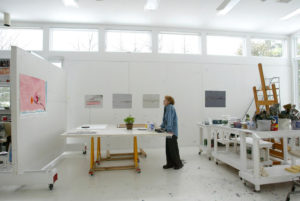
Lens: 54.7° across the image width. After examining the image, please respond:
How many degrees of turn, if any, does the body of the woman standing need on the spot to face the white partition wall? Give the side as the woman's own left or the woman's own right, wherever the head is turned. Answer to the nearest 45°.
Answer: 0° — they already face it

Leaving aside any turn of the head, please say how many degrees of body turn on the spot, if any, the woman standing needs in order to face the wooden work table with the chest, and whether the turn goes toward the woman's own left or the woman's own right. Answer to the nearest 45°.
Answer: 0° — they already face it

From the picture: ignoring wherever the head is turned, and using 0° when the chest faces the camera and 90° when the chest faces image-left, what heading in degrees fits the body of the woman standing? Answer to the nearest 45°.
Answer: approximately 90°
